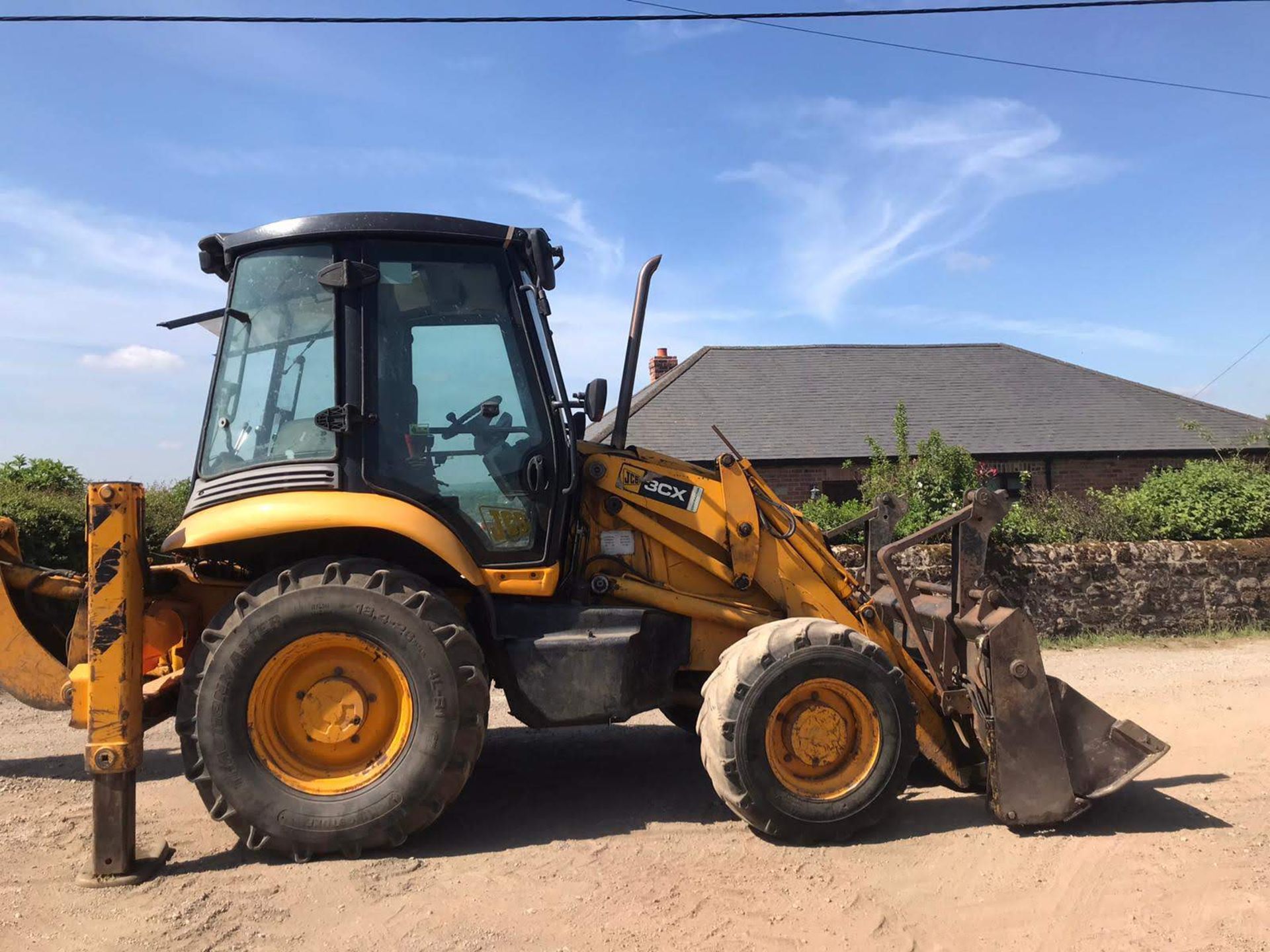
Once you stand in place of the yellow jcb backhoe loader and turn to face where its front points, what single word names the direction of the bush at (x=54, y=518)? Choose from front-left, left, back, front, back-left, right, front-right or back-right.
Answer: back-left

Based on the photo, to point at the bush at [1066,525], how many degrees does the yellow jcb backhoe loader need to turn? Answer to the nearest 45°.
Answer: approximately 45° to its left

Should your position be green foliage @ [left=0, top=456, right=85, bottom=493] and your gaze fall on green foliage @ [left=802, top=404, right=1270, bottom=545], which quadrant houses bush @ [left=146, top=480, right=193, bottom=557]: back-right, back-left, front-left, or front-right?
front-right

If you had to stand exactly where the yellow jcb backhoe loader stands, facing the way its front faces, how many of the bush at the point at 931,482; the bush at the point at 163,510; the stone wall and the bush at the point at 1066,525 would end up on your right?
0

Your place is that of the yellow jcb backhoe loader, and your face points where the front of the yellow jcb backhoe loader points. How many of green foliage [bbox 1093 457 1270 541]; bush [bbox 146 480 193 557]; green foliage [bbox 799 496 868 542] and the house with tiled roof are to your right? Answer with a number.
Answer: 0

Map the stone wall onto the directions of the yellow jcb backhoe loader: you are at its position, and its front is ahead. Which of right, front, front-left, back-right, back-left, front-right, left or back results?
front-left

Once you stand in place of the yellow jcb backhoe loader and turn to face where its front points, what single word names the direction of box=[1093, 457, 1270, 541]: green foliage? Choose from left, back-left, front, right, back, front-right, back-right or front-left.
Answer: front-left

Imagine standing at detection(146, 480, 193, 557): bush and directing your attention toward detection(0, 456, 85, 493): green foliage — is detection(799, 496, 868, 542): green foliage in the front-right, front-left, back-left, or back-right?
back-right

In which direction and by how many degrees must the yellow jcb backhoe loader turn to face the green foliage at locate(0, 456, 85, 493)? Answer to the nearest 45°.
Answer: approximately 135° to its left

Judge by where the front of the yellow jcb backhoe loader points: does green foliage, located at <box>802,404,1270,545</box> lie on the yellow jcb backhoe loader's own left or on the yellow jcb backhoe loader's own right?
on the yellow jcb backhoe loader's own left

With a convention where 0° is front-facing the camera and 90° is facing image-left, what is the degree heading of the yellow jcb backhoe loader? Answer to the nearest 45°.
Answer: approximately 270°

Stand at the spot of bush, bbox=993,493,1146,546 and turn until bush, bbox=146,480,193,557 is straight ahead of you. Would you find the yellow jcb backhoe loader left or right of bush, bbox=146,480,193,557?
left

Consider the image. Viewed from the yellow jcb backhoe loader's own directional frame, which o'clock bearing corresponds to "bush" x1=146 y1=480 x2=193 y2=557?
The bush is roughly at 8 o'clock from the yellow jcb backhoe loader.

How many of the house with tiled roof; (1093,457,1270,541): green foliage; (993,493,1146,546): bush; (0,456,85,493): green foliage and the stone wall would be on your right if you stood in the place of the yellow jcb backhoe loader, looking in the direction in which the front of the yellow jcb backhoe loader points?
0

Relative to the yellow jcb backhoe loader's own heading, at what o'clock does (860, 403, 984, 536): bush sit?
The bush is roughly at 10 o'clock from the yellow jcb backhoe loader.

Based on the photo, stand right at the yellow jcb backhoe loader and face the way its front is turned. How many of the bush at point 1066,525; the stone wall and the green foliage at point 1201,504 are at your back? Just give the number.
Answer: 0
